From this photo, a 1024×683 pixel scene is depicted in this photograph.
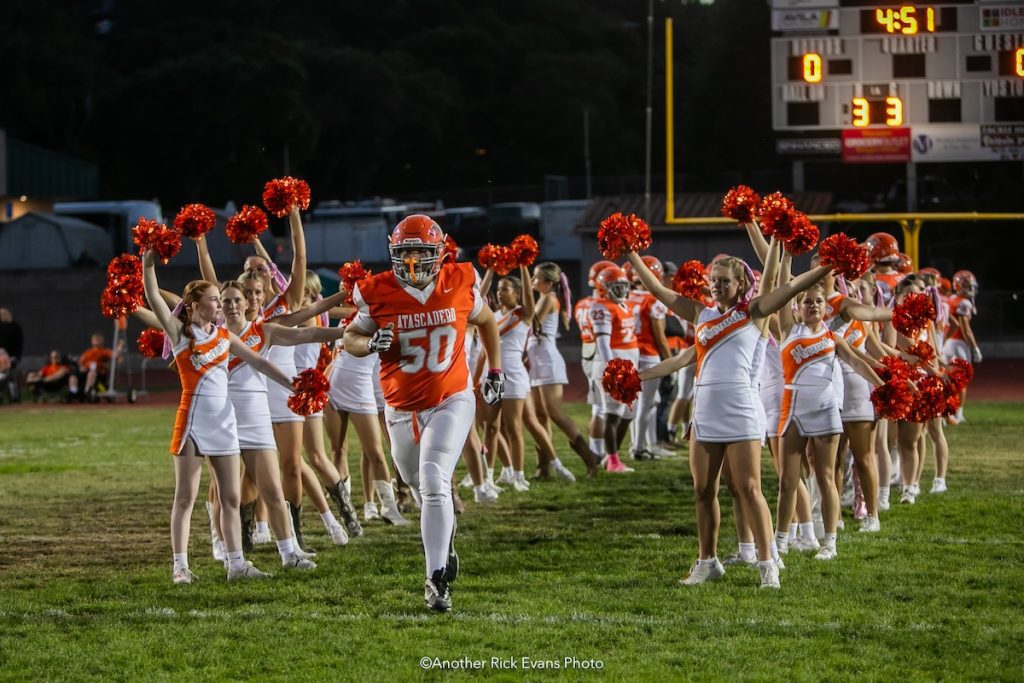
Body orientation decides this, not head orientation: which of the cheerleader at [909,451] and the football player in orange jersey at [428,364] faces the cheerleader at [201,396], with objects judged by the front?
the cheerleader at [909,451]

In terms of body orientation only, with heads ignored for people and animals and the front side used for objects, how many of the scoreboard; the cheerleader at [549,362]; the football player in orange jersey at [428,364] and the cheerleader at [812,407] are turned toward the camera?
3

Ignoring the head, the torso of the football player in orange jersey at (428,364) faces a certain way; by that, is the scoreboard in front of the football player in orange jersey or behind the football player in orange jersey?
behind

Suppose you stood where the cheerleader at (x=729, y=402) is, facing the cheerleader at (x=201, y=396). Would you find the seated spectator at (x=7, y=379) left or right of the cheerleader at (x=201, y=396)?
right

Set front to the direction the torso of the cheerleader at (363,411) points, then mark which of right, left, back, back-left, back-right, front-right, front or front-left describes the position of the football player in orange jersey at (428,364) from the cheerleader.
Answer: front-right

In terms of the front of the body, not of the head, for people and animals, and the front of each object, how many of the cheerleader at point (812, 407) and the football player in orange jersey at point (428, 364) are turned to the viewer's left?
0
